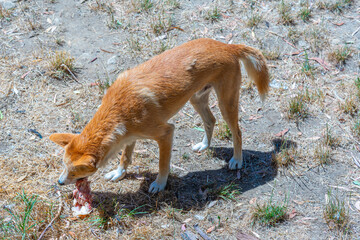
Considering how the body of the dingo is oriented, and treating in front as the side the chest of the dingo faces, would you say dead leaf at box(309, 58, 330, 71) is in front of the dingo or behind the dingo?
behind

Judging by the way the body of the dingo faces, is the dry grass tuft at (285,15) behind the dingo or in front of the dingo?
behind

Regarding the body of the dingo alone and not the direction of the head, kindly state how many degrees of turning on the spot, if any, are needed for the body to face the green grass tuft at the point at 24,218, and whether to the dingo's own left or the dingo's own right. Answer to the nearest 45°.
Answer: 0° — it already faces it

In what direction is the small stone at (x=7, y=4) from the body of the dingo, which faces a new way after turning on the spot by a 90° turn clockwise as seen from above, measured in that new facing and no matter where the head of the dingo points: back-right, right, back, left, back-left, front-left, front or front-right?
front

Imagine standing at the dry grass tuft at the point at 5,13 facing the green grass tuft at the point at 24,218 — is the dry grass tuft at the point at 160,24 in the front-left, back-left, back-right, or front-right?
front-left

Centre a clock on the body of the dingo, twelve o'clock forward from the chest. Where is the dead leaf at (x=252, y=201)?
The dead leaf is roughly at 8 o'clock from the dingo.

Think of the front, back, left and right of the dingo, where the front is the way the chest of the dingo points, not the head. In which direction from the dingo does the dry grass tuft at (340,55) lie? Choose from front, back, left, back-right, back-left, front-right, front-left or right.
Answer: back

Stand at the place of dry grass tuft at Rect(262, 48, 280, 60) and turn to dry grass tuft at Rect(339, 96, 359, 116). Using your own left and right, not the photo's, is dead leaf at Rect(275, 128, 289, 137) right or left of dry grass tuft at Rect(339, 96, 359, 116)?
right

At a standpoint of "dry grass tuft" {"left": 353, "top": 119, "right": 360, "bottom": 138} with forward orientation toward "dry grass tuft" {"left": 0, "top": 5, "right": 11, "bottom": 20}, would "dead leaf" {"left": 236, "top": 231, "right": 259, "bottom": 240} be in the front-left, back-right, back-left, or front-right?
front-left

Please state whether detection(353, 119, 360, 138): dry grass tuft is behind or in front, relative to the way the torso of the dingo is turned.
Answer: behind

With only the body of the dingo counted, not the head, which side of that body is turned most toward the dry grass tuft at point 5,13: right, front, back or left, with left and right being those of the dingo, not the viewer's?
right

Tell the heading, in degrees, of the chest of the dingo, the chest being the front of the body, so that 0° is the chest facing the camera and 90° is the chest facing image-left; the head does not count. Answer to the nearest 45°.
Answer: approximately 45°

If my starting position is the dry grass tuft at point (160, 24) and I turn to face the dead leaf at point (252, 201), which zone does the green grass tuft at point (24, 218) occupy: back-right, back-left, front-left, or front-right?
front-right
